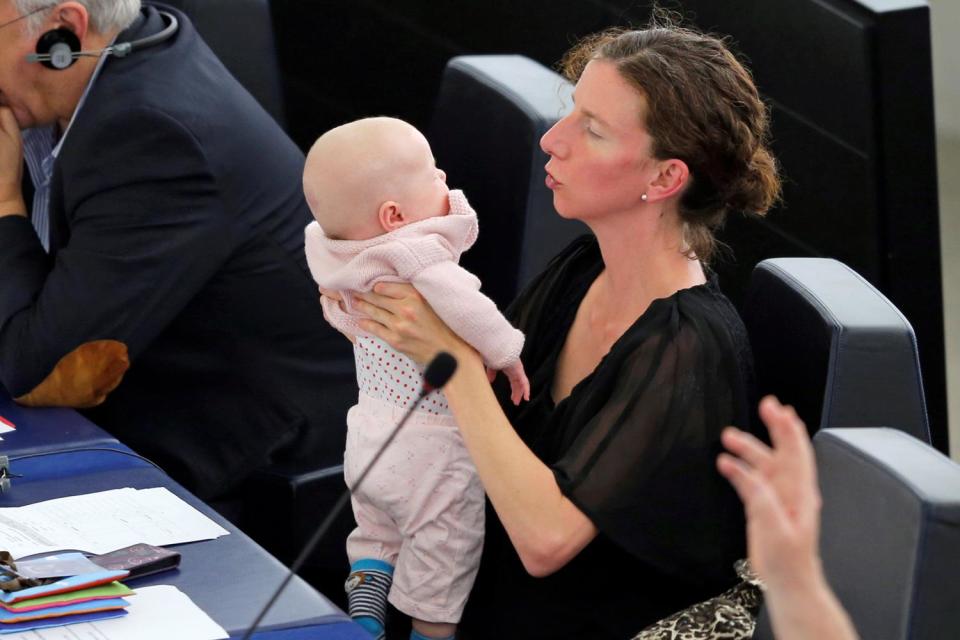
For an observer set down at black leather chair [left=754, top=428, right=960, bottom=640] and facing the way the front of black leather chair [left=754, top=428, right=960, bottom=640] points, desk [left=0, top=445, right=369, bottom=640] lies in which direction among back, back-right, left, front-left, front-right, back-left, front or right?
front-right

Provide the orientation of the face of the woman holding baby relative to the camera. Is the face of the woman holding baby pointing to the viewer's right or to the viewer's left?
to the viewer's left

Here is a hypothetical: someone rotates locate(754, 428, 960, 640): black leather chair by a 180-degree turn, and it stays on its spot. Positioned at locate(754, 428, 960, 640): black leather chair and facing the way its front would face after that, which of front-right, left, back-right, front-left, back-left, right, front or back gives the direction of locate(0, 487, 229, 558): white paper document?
back-left

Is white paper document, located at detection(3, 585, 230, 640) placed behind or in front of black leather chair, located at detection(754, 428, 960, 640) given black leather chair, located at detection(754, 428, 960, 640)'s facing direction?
in front

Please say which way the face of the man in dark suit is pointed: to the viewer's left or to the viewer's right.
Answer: to the viewer's left

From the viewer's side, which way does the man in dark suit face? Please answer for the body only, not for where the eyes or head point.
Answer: to the viewer's left

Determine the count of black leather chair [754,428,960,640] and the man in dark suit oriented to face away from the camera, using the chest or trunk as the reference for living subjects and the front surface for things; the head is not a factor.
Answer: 0

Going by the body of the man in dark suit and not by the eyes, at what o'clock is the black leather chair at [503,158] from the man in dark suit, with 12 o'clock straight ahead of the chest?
The black leather chair is roughly at 6 o'clock from the man in dark suit.

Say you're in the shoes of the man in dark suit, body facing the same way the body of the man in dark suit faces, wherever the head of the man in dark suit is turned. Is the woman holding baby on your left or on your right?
on your left

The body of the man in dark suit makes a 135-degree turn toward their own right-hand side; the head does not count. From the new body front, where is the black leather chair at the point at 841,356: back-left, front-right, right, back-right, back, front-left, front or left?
right

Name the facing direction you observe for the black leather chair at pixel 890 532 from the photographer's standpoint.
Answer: facing the viewer and to the left of the viewer
